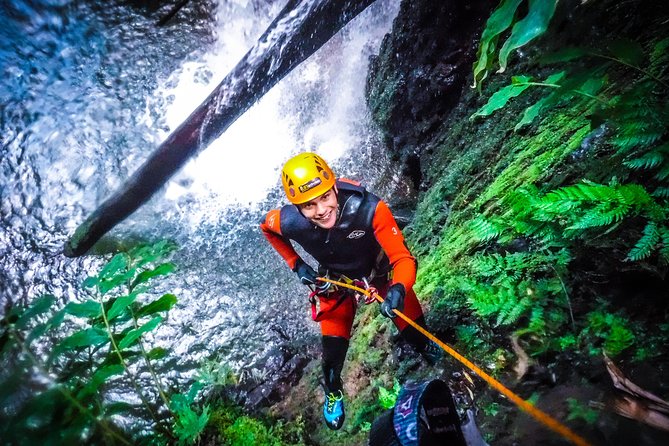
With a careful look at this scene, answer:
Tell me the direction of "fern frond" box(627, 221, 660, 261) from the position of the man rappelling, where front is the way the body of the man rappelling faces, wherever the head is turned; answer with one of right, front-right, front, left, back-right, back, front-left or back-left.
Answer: front-left

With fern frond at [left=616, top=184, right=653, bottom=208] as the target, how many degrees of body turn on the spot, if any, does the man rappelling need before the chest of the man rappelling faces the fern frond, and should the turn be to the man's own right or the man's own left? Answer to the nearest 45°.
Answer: approximately 45° to the man's own left

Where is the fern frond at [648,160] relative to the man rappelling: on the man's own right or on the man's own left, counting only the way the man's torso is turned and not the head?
on the man's own left

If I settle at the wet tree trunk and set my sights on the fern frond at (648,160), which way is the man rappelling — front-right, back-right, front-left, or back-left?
front-right

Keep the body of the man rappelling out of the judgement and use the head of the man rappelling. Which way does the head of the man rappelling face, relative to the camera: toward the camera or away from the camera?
toward the camera

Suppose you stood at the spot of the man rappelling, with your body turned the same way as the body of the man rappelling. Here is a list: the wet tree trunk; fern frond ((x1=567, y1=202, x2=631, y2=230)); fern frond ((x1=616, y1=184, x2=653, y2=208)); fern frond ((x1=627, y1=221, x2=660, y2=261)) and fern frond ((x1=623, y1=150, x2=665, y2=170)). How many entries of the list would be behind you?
1

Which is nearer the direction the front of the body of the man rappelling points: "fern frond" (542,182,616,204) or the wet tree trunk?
the fern frond

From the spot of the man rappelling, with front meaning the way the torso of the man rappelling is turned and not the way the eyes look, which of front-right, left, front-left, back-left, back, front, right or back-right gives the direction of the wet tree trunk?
back

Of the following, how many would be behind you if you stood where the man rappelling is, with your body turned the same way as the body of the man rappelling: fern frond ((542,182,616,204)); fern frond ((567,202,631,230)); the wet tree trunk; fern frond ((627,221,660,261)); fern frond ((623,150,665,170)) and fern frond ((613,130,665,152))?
1

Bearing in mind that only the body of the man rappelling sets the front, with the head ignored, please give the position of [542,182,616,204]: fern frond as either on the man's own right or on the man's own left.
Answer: on the man's own left

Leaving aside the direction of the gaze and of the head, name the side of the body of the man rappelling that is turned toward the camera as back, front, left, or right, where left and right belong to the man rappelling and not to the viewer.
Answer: front
